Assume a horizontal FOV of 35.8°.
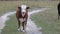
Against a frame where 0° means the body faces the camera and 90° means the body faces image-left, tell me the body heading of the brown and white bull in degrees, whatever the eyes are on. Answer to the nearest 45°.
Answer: approximately 0°
